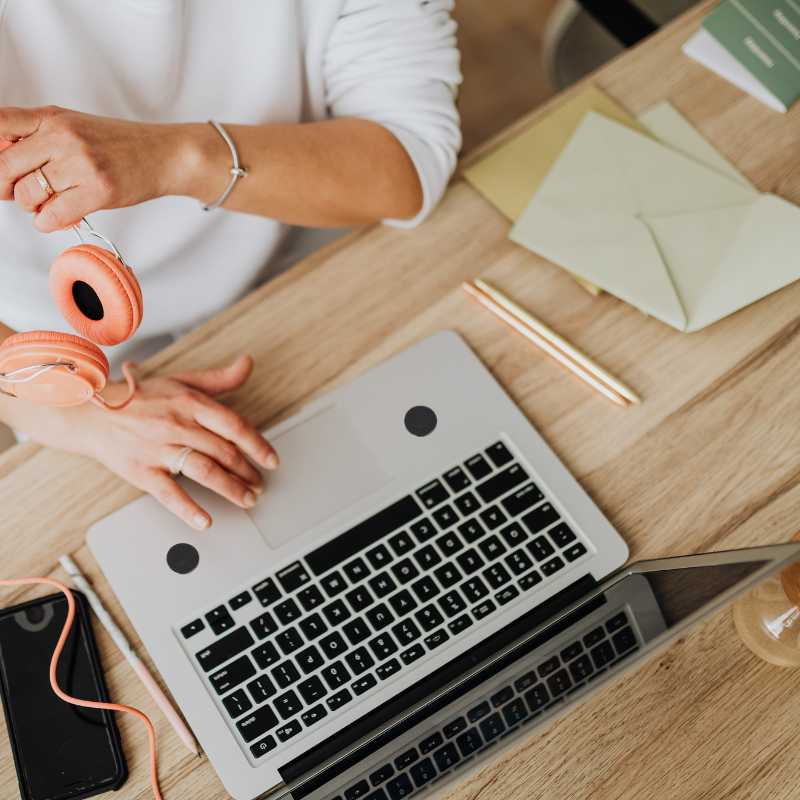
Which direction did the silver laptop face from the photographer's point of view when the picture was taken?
facing away from the viewer and to the left of the viewer
